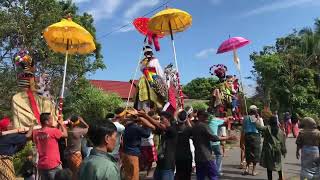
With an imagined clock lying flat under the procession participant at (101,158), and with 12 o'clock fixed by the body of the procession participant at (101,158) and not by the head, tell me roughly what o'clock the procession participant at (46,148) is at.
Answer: the procession participant at (46,148) is roughly at 10 o'clock from the procession participant at (101,158).

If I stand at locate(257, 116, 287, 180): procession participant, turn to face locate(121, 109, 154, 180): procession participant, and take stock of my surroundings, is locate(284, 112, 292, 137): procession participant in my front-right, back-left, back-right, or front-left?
back-right

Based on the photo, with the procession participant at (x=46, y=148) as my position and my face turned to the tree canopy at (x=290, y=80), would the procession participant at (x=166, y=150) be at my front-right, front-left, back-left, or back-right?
front-right

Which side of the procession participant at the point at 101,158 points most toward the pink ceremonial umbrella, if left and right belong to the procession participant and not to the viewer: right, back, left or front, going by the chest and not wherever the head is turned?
front

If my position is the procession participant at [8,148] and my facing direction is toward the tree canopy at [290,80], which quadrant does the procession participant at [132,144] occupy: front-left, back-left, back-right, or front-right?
front-right

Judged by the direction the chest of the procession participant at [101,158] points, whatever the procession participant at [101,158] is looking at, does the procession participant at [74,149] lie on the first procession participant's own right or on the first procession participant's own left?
on the first procession participant's own left

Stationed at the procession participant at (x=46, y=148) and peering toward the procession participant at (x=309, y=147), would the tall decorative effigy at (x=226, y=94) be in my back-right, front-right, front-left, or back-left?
front-left

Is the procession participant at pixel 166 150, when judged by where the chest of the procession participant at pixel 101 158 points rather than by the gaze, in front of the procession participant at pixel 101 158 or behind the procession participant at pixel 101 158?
in front

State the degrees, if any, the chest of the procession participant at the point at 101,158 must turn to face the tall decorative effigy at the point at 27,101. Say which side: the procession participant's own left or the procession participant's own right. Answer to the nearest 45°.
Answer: approximately 45° to the procession participant's own left
